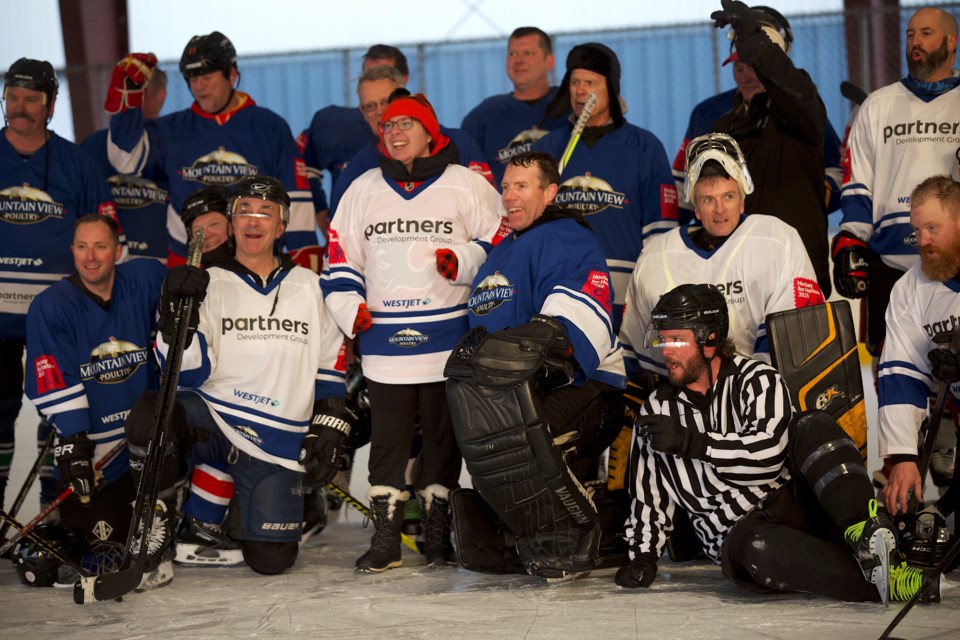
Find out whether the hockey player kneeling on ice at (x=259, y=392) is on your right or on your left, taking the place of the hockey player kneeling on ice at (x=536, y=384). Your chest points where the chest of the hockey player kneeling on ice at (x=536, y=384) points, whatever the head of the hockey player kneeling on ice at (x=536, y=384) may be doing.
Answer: on your right

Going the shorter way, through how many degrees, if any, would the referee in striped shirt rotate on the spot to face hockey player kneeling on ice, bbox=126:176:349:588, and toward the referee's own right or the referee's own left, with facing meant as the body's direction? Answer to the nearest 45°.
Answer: approximately 45° to the referee's own right

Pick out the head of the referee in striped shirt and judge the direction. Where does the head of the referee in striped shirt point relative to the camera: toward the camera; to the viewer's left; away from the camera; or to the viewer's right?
to the viewer's left

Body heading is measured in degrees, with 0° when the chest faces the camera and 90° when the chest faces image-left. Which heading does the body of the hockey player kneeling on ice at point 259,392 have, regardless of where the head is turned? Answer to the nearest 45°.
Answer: approximately 0°

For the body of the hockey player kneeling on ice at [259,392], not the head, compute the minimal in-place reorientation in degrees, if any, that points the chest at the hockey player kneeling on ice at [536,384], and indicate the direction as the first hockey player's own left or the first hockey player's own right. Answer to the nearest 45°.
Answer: approximately 45° to the first hockey player's own left

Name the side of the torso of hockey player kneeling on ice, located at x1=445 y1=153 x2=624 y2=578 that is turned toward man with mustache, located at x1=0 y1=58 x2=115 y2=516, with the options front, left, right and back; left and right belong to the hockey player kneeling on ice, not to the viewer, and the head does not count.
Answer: right

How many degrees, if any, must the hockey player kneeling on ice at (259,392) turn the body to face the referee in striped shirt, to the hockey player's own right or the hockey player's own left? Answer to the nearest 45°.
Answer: approximately 45° to the hockey player's own left

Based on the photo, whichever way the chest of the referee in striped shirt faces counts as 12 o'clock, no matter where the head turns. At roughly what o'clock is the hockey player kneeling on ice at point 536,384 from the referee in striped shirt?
The hockey player kneeling on ice is roughly at 2 o'clock from the referee in striped shirt.
